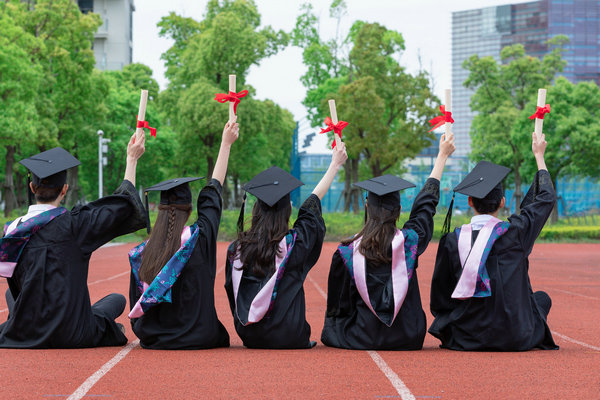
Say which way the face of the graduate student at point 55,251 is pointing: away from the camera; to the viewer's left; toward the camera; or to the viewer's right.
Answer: away from the camera

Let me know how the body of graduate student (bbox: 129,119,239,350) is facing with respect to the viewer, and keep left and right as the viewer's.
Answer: facing away from the viewer

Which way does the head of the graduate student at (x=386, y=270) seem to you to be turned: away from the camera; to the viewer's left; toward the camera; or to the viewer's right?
away from the camera

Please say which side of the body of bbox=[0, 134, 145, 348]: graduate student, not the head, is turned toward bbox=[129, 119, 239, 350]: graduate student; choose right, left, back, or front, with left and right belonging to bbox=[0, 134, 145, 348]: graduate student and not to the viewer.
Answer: right

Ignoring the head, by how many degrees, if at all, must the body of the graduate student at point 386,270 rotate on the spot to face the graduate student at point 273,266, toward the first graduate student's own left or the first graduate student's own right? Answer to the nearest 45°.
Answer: approximately 90° to the first graduate student's own left

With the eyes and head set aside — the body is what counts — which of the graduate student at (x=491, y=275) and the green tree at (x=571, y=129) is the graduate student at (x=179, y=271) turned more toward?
the green tree

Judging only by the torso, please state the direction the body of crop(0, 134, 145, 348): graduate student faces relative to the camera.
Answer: away from the camera

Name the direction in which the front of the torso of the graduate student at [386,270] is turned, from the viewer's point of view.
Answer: away from the camera

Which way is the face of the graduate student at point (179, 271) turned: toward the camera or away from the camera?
away from the camera

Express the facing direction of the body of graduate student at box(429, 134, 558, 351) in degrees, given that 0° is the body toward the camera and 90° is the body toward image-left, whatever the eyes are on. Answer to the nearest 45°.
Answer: approximately 180°

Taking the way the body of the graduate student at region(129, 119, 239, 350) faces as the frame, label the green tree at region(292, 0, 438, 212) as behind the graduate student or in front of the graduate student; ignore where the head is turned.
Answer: in front

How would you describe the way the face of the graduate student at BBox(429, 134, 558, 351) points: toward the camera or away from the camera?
away from the camera

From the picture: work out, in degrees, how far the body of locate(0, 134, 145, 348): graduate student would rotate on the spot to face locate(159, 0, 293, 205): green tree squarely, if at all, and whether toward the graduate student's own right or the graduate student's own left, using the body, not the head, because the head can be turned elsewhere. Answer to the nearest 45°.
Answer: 0° — they already face it

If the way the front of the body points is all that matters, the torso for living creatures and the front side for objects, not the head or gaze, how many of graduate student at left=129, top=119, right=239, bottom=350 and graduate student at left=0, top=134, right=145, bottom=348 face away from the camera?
2
